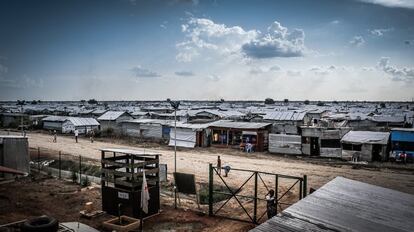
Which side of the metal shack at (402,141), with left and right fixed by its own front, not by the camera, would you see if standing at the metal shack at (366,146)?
right

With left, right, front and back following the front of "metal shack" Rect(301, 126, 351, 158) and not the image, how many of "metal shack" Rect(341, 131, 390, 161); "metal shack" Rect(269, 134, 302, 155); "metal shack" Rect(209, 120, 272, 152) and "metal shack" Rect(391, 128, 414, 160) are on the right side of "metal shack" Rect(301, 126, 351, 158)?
2

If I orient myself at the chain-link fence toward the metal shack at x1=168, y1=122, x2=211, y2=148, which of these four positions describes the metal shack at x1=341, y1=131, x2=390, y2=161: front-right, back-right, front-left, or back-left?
front-right

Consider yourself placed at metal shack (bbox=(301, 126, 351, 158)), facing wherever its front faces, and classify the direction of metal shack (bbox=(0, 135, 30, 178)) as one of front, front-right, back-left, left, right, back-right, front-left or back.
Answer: front-right

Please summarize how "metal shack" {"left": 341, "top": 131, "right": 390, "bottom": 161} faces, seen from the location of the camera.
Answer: facing the viewer

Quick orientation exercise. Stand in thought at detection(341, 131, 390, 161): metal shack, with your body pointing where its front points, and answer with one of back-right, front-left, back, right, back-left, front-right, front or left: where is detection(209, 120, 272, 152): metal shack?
right

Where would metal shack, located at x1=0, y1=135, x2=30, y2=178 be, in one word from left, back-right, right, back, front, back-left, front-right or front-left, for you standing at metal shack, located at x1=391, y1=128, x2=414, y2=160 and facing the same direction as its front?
front-right

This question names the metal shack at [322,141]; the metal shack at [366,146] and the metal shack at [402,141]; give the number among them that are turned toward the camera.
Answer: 3

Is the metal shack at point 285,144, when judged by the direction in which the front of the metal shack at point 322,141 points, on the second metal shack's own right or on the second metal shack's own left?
on the second metal shack's own right

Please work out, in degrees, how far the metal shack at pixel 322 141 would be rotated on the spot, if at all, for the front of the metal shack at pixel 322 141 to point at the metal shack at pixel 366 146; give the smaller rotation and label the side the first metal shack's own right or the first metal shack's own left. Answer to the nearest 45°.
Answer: approximately 90° to the first metal shack's own left

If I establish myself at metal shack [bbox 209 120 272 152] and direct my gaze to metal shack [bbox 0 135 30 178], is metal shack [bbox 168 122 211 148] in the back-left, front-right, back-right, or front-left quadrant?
front-right

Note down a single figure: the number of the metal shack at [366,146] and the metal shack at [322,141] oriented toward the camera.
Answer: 2

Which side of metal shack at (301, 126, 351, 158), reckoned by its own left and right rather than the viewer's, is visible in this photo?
front

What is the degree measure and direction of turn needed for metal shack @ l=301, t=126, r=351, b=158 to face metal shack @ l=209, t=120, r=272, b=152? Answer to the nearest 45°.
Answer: approximately 90° to its right
